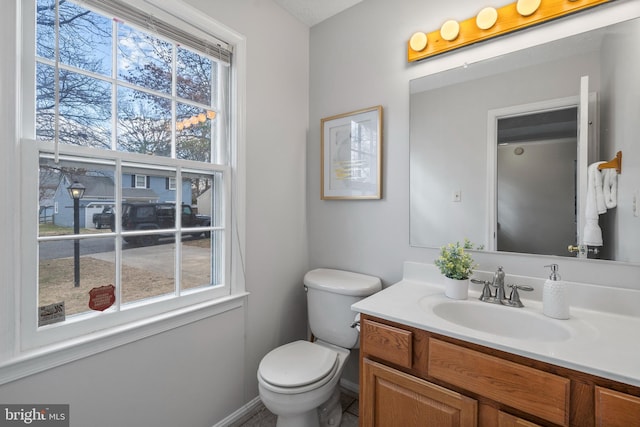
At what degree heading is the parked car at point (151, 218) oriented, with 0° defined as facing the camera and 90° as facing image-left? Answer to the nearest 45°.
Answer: approximately 270°

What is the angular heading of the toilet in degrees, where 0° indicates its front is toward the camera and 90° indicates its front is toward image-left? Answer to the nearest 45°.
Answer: approximately 45°

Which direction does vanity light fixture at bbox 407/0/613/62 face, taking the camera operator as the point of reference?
facing the viewer and to the left of the viewer

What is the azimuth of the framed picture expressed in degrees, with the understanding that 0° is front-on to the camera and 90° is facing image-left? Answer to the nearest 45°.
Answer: approximately 45°

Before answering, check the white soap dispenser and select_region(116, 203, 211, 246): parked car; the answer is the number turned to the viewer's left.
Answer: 1

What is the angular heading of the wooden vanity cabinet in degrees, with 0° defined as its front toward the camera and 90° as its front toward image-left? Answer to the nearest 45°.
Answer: approximately 45°

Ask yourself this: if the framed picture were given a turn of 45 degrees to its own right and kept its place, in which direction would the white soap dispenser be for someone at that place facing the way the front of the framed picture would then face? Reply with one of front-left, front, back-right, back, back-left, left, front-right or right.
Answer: back-left
